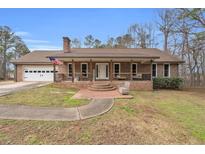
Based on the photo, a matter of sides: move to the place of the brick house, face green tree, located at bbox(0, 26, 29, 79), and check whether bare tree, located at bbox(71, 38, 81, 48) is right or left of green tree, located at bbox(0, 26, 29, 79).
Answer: right

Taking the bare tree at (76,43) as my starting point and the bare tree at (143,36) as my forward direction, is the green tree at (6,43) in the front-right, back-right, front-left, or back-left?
back-right

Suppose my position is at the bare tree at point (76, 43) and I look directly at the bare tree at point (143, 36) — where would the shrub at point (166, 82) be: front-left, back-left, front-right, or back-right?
front-right

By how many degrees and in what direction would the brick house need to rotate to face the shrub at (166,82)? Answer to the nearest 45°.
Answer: approximately 90° to its left

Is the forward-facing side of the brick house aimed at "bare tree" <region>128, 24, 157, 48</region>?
no

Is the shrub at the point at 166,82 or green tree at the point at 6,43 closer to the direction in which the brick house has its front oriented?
the shrub

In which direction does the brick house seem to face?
toward the camera

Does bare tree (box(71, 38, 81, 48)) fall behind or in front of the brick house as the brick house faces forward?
behind

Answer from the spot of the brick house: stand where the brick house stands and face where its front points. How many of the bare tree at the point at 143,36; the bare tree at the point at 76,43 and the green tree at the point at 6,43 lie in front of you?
0

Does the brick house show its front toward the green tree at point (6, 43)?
no

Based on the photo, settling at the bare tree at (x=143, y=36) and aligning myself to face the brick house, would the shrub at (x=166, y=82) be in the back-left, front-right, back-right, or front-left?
front-left

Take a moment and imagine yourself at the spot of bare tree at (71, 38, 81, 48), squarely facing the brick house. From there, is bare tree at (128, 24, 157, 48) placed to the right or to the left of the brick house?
left
